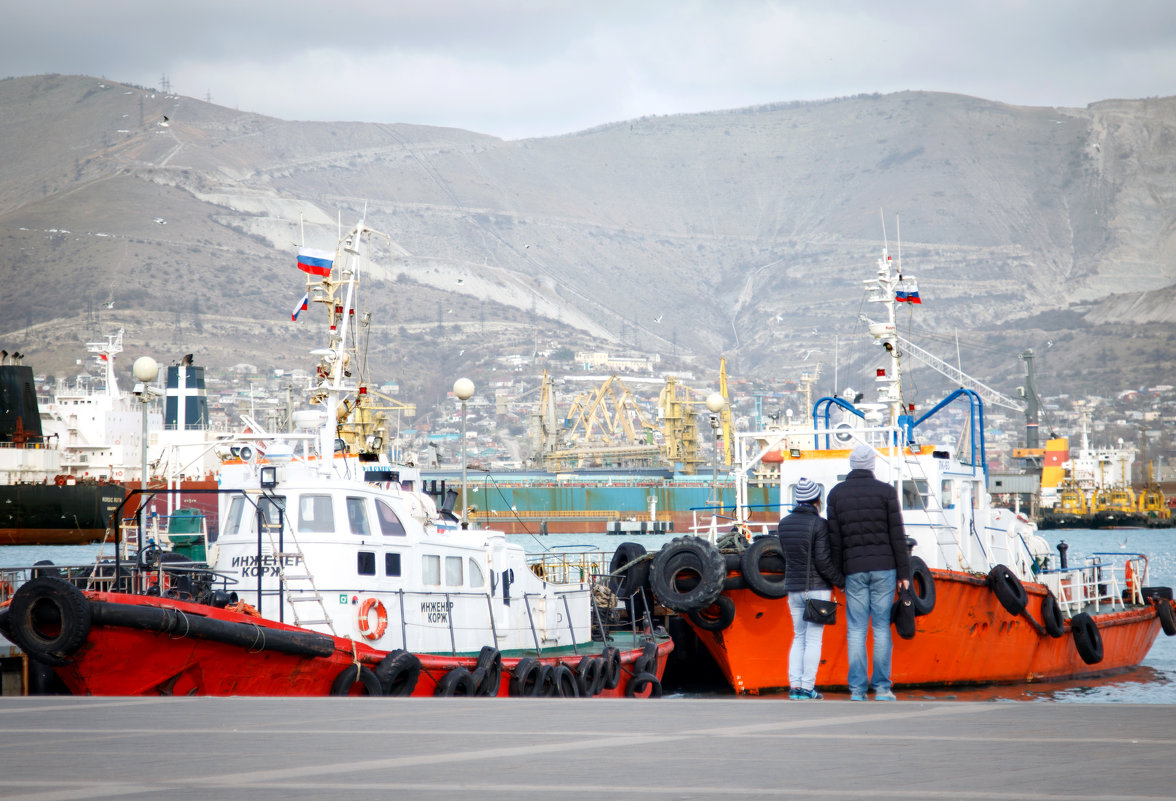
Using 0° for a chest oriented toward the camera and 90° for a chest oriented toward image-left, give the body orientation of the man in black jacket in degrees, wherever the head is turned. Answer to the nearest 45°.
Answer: approximately 180°

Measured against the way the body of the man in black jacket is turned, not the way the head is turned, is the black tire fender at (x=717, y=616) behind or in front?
in front

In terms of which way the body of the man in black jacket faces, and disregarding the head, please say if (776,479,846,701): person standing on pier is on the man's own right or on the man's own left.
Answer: on the man's own left

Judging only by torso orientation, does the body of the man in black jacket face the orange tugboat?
yes

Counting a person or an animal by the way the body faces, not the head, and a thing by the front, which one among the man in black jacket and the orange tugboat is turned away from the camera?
the man in black jacket

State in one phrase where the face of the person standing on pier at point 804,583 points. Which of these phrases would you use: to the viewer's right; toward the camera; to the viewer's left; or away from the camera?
away from the camera

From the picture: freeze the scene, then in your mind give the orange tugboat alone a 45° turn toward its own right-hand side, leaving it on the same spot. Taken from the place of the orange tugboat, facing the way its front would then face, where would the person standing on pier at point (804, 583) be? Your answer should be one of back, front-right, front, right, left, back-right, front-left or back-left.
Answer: left

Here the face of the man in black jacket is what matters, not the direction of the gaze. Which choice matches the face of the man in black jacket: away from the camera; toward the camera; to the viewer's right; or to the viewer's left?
away from the camera

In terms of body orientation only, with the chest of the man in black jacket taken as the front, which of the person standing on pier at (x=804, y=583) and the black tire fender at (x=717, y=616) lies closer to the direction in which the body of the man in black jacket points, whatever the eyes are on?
the black tire fender

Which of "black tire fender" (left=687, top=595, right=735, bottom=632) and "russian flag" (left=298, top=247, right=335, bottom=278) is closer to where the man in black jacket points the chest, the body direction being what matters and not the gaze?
the black tire fender

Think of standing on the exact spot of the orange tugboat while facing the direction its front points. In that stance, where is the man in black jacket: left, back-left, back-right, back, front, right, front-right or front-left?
front-left

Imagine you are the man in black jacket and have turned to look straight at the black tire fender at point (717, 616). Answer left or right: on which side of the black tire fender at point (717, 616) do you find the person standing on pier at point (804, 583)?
left

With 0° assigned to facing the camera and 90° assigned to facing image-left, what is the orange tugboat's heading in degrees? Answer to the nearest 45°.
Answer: approximately 45°
